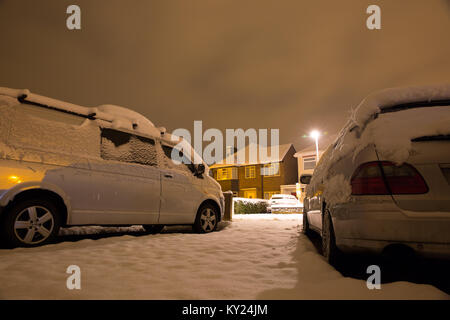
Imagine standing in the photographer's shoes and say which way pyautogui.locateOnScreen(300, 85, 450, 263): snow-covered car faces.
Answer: facing away from the viewer and to the left of the viewer

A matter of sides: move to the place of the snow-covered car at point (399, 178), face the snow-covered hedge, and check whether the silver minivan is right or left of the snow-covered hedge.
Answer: left

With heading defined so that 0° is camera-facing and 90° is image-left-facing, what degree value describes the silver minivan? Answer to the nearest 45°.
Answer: approximately 225°

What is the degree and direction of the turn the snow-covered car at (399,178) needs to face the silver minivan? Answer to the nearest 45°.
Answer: approximately 45° to its left

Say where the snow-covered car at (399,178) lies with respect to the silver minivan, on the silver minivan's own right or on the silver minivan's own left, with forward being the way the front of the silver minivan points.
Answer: on the silver minivan's own right

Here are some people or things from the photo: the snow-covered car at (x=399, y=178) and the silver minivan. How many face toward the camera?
0

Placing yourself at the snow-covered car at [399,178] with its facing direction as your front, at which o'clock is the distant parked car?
The distant parked car is roughly at 1 o'clock from the snow-covered car.
